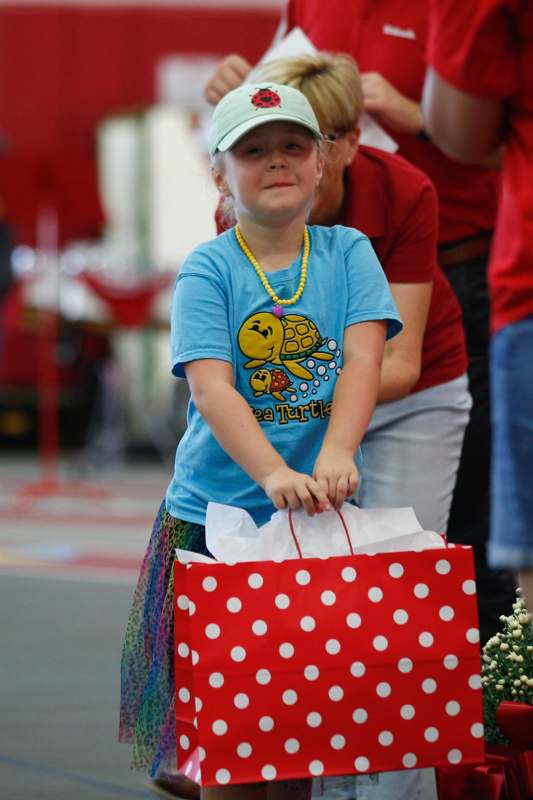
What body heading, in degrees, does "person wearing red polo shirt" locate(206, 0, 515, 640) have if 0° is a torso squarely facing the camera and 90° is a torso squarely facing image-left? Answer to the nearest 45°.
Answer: approximately 45°
